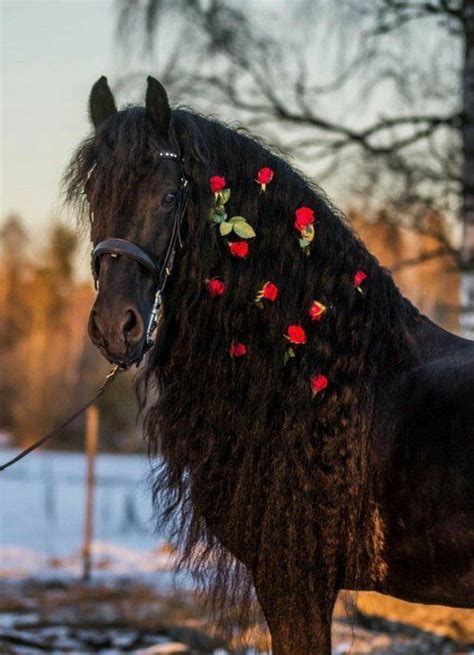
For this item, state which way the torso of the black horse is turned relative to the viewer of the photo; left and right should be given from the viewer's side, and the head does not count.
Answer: facing to the left of the viewer

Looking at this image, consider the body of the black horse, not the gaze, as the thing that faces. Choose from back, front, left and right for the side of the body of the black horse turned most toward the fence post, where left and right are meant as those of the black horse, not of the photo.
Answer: right
